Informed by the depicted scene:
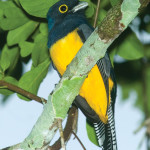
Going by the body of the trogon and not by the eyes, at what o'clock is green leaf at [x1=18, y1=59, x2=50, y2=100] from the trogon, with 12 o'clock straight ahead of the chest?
The green leaf is roughly at 2 o'clock from the trogon.

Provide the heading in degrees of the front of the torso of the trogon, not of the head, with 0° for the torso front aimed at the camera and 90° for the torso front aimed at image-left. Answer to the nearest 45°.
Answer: approximately 45°

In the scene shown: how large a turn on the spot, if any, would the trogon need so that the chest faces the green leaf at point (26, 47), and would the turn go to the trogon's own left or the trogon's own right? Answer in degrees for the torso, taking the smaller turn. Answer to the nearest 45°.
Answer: approximately 90° to the trogon's own right
